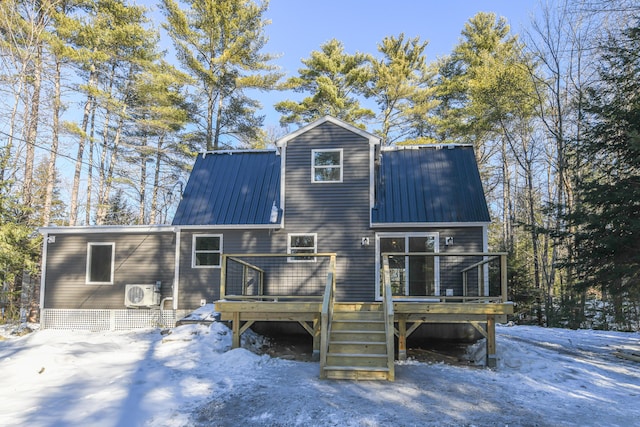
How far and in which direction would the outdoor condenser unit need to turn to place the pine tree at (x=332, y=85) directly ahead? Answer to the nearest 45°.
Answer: approximately 135° to its left

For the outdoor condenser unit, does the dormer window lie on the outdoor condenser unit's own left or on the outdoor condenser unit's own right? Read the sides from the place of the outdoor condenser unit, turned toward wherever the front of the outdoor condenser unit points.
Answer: on the outdoor condenser unit's own left

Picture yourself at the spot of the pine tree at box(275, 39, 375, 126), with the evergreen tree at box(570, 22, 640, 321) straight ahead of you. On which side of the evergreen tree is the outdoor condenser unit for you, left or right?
right

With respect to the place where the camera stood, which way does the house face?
facing the viewer

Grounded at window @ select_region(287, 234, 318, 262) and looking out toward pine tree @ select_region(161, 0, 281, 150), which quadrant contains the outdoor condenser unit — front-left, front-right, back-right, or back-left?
front-left

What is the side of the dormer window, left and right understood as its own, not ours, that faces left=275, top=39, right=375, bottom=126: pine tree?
back

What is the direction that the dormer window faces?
toward the camera

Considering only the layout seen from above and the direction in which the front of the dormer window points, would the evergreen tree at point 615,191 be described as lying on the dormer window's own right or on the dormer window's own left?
on the dormer window's own left

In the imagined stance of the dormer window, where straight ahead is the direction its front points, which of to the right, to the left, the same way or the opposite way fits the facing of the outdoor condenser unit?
the same way

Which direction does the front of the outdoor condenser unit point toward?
toward the camera

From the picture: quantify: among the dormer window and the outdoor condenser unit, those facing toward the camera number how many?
2

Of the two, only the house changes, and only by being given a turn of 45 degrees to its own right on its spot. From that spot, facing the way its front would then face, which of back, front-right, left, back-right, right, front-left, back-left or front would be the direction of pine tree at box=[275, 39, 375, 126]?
back-right

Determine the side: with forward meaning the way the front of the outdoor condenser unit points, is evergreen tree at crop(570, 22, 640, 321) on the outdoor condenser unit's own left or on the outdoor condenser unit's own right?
on the outdoor condenser unit's own left
